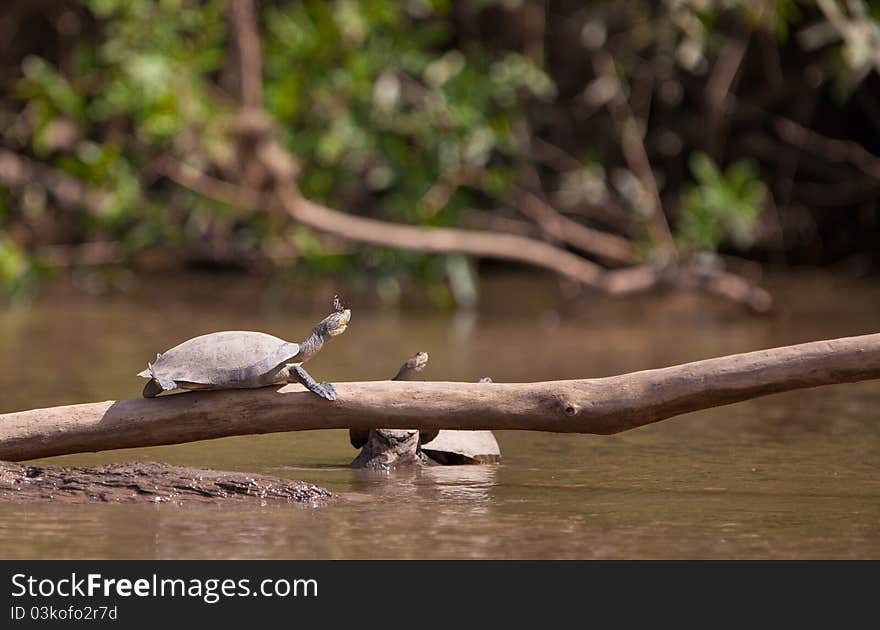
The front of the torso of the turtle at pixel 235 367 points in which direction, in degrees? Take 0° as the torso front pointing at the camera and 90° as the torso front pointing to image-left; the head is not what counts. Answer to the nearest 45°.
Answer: approximately 270°

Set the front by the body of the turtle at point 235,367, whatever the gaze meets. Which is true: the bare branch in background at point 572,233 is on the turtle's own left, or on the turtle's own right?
on the turtle's own left

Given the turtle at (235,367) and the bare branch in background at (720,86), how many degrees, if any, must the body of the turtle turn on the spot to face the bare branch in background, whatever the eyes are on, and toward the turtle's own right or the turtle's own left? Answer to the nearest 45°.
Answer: approximately 45° to the turtle's own left
